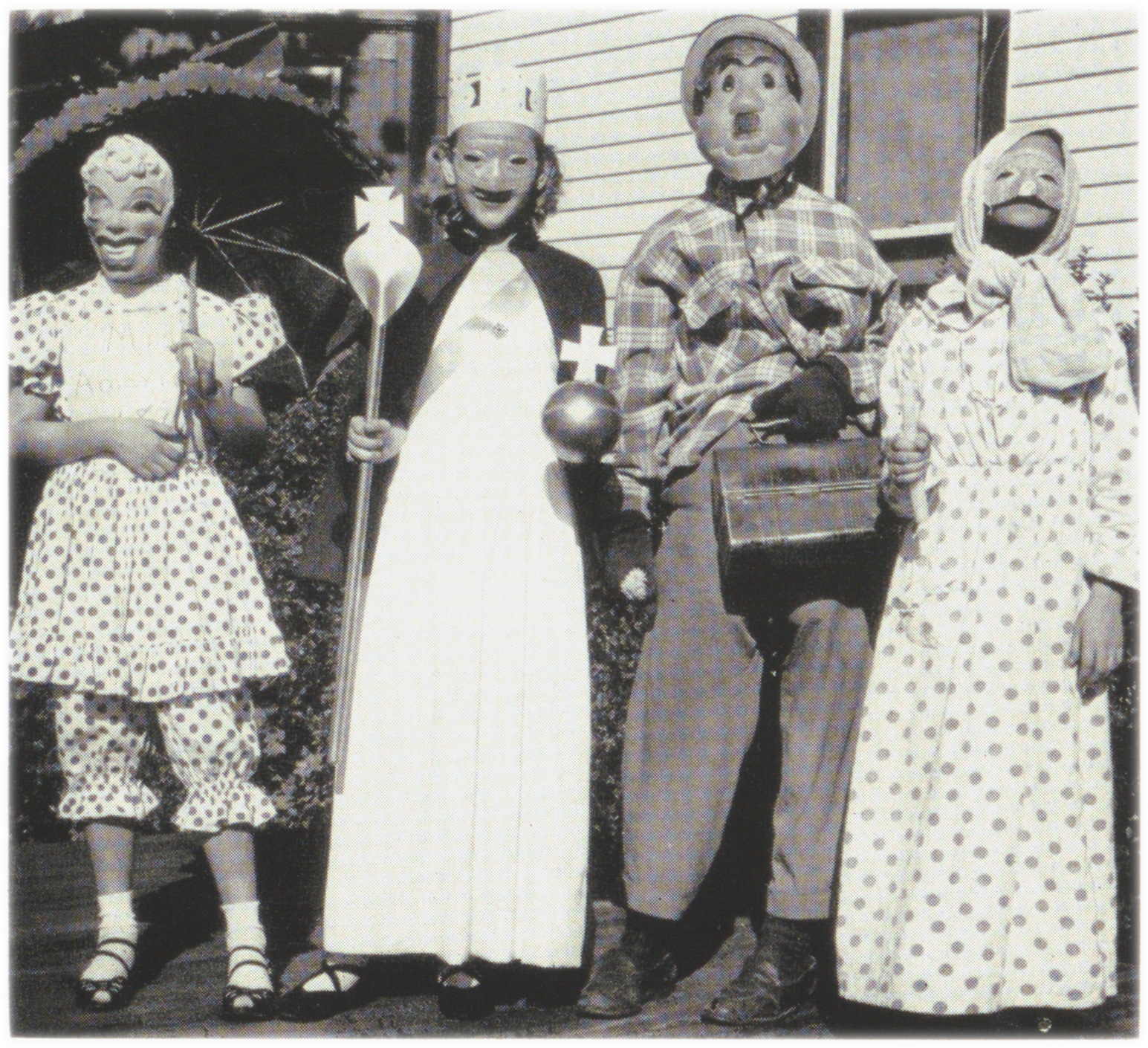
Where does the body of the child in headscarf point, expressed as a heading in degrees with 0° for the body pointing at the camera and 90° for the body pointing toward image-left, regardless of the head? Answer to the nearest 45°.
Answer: approximately 0°

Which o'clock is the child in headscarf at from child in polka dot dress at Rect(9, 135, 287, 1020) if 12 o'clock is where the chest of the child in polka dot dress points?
The child in headscarf is roughly at 10 o'clock from the child in polka dot dress.

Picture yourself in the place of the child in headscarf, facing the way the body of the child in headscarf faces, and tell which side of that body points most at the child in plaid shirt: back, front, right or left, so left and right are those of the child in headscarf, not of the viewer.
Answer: right

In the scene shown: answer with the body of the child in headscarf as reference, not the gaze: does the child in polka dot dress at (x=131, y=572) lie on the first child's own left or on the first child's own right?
on the first child's own right

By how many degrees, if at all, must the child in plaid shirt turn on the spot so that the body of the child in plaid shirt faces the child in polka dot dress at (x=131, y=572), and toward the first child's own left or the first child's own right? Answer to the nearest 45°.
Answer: approximately 90° to the first child's own right

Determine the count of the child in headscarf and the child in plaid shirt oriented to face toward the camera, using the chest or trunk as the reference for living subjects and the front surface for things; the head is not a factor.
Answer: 2
